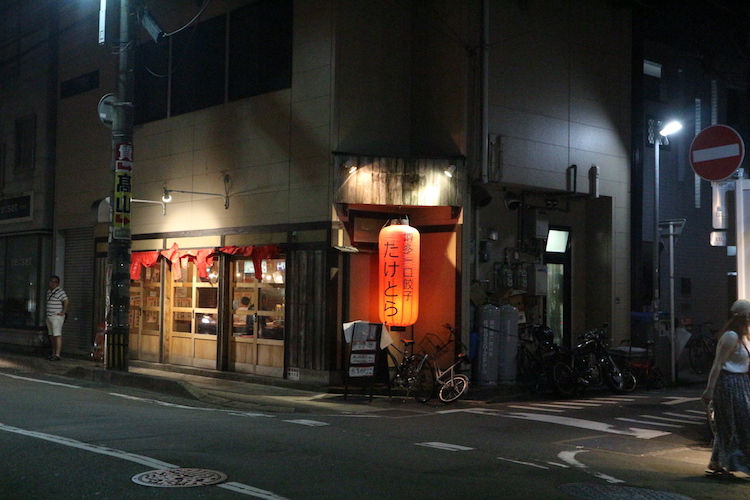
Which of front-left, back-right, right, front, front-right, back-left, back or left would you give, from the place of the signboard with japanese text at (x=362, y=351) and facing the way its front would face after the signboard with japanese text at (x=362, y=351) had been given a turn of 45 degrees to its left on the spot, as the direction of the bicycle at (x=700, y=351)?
left

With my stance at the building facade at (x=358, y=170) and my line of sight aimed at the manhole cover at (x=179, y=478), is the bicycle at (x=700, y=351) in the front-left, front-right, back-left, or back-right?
back-left

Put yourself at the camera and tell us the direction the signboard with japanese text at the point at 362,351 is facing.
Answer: facing the viewer

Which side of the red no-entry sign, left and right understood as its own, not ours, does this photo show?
front

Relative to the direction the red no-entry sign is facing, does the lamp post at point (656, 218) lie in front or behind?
behind

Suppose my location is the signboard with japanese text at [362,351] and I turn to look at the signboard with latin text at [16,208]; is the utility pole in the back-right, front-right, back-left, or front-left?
front-left

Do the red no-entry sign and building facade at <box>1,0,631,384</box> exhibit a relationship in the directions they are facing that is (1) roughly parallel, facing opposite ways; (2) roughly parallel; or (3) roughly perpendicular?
roughly parallel

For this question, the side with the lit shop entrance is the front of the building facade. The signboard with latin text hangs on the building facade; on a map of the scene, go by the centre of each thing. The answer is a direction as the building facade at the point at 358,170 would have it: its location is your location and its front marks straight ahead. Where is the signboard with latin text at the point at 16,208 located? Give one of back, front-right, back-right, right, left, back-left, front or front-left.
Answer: right

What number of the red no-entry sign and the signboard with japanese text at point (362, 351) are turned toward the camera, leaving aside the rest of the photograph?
2
